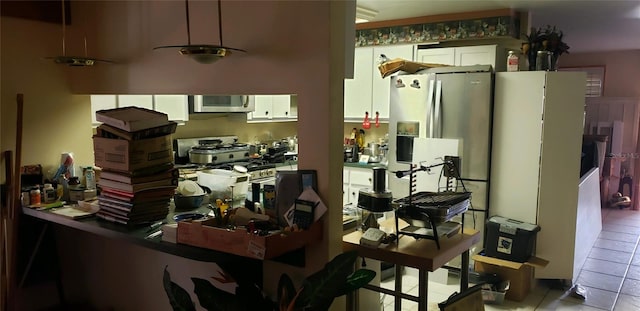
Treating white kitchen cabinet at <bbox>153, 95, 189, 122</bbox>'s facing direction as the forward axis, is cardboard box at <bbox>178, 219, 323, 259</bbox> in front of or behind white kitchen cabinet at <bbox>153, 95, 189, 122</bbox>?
in front

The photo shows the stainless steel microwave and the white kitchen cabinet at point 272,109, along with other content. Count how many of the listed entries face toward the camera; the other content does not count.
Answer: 2

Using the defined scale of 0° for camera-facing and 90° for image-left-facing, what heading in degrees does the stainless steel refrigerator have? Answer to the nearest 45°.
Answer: approximately 45°

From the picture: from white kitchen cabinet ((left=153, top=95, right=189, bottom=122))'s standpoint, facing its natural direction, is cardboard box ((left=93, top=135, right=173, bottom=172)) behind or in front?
in front

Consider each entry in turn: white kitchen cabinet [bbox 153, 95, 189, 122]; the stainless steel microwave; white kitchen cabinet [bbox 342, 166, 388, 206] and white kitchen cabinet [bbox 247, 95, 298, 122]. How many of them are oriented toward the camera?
4

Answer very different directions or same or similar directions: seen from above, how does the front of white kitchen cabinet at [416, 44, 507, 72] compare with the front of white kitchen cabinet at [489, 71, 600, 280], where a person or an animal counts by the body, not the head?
same or similar directions

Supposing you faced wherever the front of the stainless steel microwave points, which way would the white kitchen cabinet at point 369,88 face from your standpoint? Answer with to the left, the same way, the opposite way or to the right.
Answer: the same way

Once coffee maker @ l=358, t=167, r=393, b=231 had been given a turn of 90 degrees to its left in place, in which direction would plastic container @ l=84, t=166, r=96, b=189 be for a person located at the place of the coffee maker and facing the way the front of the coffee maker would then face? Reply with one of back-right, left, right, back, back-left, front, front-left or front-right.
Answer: back-right

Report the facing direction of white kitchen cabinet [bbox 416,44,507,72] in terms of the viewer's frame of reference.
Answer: facing the viewer and to the left of the viewer

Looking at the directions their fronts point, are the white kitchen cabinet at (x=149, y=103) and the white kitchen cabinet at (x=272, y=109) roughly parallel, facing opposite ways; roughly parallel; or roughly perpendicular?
roughly parallel

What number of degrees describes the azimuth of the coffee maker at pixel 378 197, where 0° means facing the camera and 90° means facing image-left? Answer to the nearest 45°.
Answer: approximately 45°

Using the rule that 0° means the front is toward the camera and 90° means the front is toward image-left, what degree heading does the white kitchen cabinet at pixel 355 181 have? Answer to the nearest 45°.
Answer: approximately 0°

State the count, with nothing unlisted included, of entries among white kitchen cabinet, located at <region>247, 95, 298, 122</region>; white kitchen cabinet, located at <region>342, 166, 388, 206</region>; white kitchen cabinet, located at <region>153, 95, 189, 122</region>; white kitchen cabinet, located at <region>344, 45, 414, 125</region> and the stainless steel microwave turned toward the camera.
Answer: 5

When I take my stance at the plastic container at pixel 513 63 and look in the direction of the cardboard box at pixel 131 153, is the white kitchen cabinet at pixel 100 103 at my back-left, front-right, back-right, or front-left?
front-right

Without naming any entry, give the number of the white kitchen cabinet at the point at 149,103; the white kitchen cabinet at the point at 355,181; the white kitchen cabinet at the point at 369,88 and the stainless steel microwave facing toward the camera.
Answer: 4

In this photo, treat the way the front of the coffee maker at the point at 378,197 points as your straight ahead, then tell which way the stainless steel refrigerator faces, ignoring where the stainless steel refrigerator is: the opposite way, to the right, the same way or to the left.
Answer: the same way
